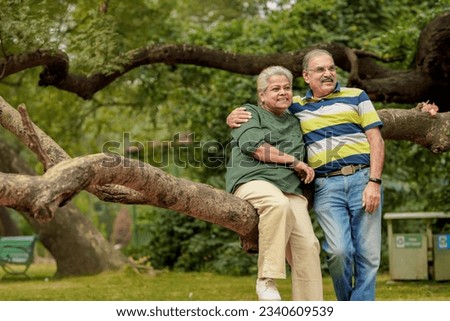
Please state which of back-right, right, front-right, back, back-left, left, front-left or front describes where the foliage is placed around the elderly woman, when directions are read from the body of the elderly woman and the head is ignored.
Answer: back-left

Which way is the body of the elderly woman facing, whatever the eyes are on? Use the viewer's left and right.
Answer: facing the viewer and to the right of the viewer

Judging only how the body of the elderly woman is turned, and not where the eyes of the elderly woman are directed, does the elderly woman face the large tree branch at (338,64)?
no

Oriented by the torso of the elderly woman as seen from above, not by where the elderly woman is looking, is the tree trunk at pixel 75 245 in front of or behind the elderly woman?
behind

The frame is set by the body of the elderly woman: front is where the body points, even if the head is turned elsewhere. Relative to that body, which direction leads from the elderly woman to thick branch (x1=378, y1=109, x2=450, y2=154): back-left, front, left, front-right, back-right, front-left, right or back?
left

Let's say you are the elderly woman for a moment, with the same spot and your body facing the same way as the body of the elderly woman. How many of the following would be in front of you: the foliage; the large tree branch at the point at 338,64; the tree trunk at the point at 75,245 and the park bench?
0

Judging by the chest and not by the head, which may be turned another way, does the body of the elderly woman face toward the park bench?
no

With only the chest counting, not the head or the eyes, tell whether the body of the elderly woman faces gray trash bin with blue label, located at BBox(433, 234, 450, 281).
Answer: no

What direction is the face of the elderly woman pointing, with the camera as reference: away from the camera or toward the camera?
toward the camera

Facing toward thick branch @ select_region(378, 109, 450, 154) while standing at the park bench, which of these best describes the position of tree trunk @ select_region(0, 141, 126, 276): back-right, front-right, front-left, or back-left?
front-left

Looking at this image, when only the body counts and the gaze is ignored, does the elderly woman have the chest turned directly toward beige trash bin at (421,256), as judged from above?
no

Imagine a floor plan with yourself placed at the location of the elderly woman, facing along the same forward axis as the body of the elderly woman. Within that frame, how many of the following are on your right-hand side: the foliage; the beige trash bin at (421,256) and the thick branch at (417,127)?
0
